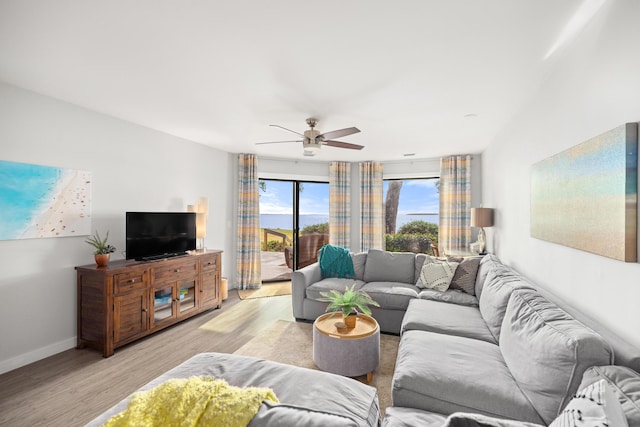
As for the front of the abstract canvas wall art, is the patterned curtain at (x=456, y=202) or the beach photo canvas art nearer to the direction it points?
the beach photo canvas art

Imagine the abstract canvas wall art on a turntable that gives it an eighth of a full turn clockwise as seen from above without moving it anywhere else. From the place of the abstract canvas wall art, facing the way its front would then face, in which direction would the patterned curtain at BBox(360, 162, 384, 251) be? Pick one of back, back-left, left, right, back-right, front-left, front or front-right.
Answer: front-right

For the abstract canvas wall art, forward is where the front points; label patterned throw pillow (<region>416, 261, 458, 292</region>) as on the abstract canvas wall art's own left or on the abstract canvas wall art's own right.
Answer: on the abstract canvas wall art's own right

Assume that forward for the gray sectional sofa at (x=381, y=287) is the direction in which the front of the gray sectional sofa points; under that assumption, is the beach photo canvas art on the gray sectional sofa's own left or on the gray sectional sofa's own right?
on the gray sectional sofa's own right

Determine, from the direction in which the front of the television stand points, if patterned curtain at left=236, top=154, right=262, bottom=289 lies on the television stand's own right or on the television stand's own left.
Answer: on the television stand's own left

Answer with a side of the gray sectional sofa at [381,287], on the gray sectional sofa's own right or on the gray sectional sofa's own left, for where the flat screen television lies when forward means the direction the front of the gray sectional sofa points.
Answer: on the gray sectional sofa's own right

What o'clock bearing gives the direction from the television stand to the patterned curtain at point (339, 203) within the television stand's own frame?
The patterned curtain is roughly at 10 o'clock from the television stand.

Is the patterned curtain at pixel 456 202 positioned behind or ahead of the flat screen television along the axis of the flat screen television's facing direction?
ahead

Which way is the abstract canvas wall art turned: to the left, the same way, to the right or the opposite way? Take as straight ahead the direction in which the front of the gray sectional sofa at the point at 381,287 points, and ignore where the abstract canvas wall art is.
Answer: to the right

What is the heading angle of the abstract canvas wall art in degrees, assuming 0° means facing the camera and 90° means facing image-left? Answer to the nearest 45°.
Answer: approximately 45°

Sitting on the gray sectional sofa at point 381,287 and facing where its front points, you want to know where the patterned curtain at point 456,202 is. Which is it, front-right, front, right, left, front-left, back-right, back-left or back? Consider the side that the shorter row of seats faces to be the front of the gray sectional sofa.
back-left

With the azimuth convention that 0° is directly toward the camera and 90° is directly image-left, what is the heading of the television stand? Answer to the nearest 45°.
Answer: approximately 315°

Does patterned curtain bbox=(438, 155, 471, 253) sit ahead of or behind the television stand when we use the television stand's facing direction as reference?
ahead

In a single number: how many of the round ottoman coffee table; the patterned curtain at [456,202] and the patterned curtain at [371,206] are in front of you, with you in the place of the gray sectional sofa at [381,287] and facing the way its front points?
1
